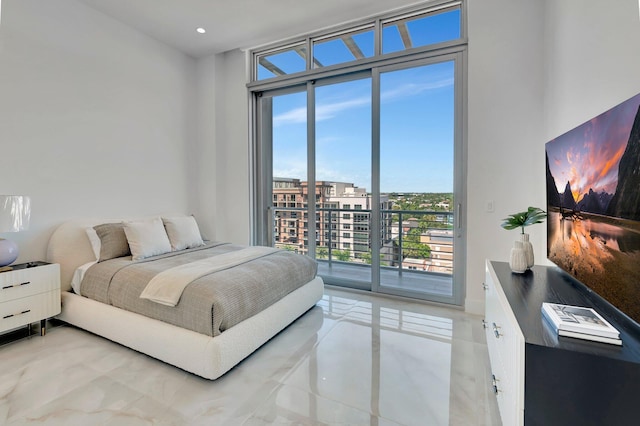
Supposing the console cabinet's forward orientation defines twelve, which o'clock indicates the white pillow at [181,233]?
The white pillow is roughly at 12 o'clock from the console cabinet.

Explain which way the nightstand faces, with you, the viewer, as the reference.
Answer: facing the viewer and to the right of the viewer

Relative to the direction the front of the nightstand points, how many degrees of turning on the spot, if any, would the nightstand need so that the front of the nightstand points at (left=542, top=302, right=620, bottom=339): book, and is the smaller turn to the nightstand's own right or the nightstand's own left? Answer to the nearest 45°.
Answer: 0° — it already faces it

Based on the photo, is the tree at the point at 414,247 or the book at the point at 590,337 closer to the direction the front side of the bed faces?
the book

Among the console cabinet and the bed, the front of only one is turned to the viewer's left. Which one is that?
the console cabinet

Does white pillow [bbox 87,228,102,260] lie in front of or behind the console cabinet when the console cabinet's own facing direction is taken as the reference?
in front

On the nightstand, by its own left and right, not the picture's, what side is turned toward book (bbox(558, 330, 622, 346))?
front

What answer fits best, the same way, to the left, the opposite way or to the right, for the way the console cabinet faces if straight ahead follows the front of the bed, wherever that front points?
the opposite way

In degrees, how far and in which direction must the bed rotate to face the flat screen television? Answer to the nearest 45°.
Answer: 0° — it already faces it

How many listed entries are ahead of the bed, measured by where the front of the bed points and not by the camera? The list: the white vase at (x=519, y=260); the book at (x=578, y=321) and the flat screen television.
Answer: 3

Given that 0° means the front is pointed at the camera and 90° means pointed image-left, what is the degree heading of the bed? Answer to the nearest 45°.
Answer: approximately 315°

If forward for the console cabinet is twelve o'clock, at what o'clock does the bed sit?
The bed is roughly at 12 o'clock from the console cabinet.

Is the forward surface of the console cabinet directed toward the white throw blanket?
yes

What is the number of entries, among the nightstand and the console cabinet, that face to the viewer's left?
1

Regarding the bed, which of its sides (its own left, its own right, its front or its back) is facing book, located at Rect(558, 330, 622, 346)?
front

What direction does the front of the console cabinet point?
to the viewer's left
